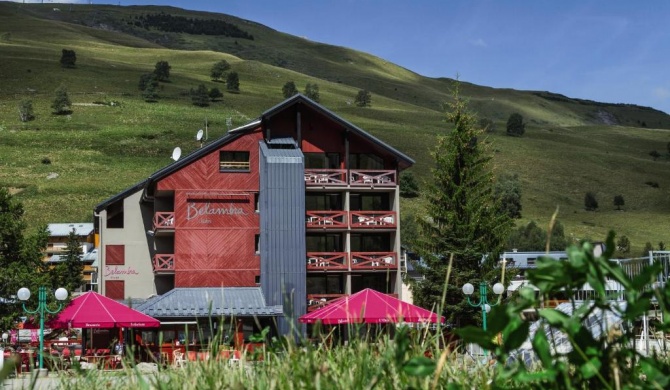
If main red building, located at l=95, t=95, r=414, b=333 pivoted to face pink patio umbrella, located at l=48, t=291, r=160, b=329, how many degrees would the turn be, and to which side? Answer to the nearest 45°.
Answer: approximately 45° to its right

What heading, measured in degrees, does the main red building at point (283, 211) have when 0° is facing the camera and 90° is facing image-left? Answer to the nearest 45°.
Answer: approximately 0°

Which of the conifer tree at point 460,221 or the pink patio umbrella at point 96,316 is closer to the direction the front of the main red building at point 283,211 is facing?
the pink patio umbrella

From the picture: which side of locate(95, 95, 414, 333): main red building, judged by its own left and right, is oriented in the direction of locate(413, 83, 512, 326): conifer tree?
left

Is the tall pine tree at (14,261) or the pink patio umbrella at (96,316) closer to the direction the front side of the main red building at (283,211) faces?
the pink patio umbrella
